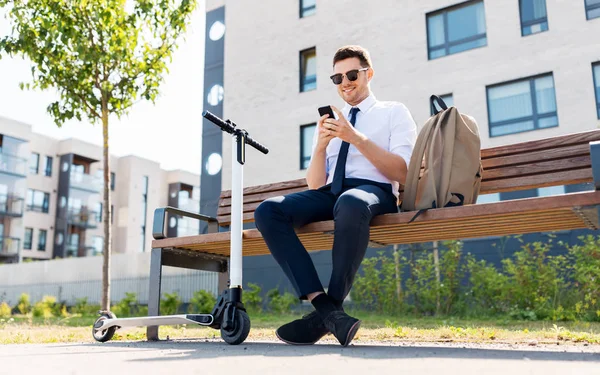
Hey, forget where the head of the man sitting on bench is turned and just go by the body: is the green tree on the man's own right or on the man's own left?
on the man's own right

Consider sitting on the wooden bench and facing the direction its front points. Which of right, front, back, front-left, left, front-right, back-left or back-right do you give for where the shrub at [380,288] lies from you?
back-right

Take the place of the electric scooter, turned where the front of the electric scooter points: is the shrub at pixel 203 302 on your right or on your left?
on your left

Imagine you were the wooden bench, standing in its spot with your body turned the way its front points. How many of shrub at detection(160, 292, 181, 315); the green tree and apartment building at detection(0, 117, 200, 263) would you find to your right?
3

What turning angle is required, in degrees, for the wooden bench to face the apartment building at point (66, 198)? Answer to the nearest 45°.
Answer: approximately 90° to its right

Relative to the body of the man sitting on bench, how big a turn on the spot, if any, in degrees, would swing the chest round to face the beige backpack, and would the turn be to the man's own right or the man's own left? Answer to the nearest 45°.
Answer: approximately 135° to the man's own left

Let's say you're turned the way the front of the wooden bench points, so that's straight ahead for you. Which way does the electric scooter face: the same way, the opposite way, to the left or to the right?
to the left

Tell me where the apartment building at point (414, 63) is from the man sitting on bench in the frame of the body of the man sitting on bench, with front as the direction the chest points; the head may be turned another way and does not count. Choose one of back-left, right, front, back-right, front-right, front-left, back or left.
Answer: back-right

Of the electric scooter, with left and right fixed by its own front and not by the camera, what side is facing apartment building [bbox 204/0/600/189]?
left

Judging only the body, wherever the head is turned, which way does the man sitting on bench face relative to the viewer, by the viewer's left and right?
facing the viewer and to the left of the viewer

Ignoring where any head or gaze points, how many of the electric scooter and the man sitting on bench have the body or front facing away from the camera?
0

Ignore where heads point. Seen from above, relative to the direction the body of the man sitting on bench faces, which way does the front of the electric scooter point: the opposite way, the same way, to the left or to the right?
to the left

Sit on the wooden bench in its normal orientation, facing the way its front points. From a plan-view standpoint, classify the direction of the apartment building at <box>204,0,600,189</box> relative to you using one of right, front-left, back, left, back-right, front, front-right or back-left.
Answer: back-right
